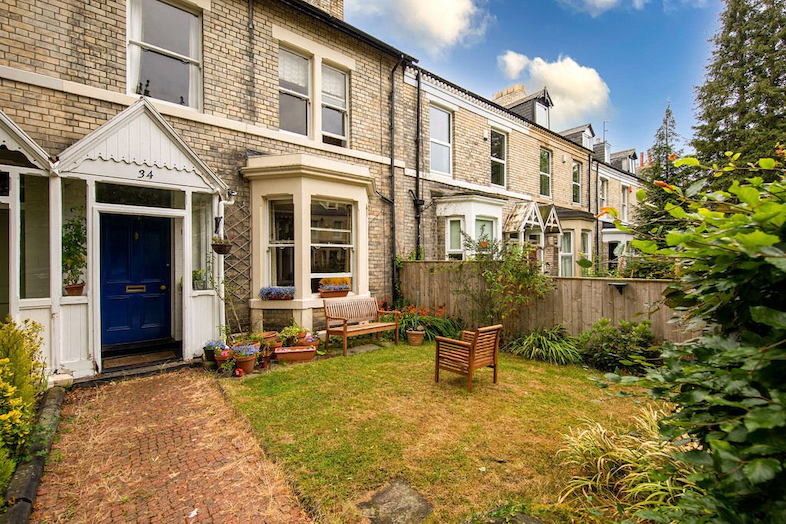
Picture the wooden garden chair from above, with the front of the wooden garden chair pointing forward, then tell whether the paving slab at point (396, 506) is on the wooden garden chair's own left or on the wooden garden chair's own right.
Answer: on the wooden garden chair's own left

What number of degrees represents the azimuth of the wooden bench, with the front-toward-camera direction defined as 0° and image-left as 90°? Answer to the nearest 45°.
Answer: approximately 315°

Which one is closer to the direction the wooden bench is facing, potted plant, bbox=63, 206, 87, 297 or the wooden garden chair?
the wooden garden chair

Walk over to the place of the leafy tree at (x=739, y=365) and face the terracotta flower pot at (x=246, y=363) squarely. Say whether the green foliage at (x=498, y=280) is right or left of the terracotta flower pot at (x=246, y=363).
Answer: right
